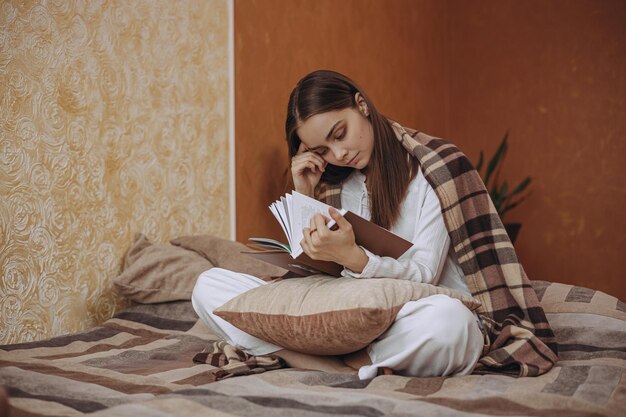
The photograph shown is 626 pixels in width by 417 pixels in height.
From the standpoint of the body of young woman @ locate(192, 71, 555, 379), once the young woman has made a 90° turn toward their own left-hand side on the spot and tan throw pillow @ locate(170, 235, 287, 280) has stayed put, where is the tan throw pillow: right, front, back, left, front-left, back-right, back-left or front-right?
back

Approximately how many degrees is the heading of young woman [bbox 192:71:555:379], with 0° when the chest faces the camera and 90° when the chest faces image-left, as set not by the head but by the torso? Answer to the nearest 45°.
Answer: approximately 45°

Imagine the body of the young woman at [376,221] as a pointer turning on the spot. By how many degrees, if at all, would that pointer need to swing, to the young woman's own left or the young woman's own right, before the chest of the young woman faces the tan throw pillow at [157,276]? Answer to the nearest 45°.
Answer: approximately 90° to the young woman's own right

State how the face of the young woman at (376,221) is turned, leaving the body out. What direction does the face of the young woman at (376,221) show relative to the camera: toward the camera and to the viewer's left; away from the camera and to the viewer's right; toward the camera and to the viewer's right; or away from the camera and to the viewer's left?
toward the camera and to the viewer's left

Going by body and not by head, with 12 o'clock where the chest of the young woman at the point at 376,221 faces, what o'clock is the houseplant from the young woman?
The houseplant is roughly at 5 o'clock from the young woman.
